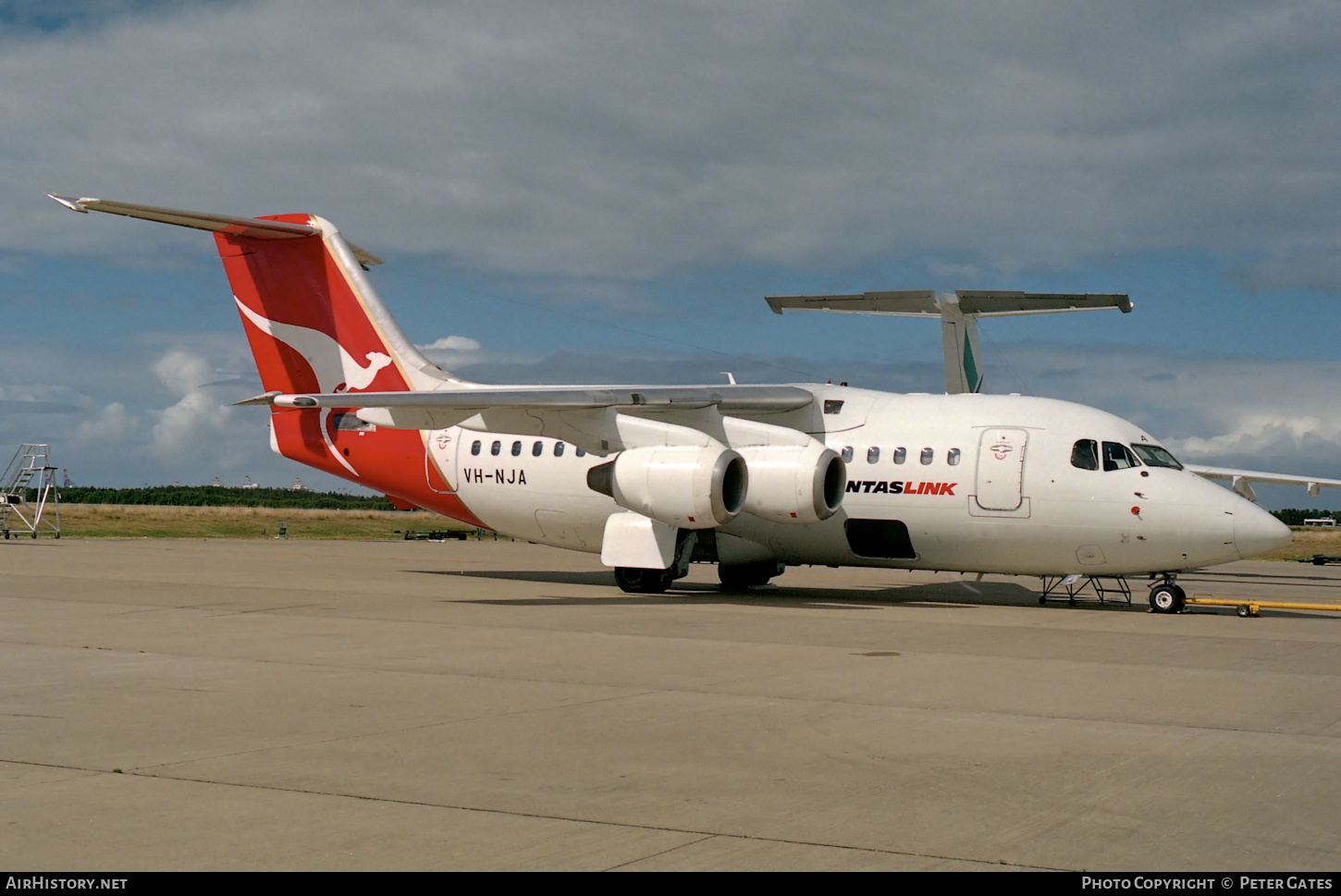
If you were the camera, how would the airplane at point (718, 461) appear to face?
facing the viewer and to the right of the viewer
